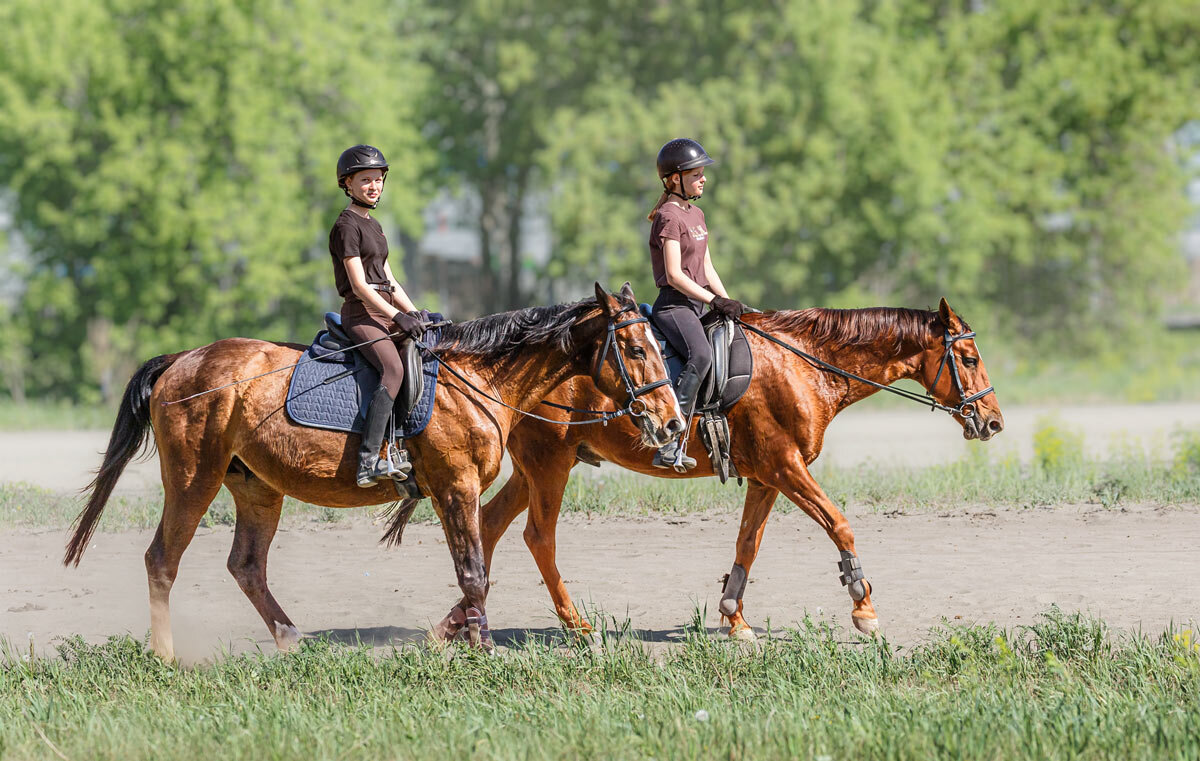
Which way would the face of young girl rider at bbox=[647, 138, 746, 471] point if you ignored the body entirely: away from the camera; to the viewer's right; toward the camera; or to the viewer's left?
to the viewer's right

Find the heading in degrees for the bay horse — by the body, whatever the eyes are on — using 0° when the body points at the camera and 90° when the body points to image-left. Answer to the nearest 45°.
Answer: approximately 270°

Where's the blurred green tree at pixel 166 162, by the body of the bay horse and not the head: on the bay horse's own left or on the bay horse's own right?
on the bay horse's own left

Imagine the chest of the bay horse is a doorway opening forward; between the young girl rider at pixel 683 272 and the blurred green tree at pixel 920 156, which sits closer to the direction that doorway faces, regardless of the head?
the young girl rider

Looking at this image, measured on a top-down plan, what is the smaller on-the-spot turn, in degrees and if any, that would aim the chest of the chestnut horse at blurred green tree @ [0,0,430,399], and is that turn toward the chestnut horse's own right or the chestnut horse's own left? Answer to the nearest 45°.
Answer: approximately 135° to the chestnut horse's own left

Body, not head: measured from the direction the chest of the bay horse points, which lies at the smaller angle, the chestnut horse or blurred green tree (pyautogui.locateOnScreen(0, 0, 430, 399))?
the chestnut horse

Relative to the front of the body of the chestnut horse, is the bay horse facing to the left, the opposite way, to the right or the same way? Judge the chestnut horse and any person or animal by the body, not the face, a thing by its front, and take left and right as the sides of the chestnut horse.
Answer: the same way

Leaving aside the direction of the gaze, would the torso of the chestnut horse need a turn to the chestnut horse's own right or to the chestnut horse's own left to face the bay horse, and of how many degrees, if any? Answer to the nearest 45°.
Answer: approximately 135° to the chestnut horse's own right

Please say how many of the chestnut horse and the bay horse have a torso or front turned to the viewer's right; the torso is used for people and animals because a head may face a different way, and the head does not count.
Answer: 2

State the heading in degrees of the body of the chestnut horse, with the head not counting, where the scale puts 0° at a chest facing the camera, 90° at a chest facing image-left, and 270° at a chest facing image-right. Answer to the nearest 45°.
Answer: approximately 270°

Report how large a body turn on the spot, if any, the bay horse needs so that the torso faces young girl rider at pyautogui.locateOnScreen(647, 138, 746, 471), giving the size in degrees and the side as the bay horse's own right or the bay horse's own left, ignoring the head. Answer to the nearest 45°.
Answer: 0° — it already faces them

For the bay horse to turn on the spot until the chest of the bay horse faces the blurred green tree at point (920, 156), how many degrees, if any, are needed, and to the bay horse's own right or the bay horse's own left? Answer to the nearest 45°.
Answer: approximately 45° to the bay horse's own left

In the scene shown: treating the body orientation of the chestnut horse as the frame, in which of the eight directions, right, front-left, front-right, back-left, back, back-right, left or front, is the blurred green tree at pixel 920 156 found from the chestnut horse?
left

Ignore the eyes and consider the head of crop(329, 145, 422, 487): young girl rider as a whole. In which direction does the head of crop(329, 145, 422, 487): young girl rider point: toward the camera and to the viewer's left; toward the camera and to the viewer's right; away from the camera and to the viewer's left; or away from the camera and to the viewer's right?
toward the camera and to the viewer's right

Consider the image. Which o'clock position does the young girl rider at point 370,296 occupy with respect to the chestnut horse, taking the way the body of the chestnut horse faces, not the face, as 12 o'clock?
The young girl rider is roughly at 5 o'clock from the chestnut horse.
